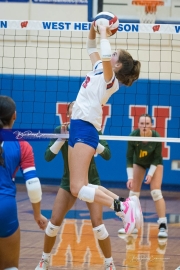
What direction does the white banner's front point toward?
toward the camera

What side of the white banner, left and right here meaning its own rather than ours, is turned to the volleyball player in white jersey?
front

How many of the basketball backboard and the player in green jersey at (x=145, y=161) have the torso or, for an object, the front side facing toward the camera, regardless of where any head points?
2

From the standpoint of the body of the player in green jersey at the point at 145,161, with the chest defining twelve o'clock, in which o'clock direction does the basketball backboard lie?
The basketball backboard is roughly at 6 o'clock from the player in green jersey.

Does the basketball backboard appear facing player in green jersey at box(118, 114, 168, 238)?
yes

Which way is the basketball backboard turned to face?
toward the camera

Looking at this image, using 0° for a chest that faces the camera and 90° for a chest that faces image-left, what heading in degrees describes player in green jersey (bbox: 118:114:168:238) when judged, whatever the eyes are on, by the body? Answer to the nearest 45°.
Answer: approximately 0°

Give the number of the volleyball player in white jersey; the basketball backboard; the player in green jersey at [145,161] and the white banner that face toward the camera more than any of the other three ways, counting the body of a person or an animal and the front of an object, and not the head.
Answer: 3
